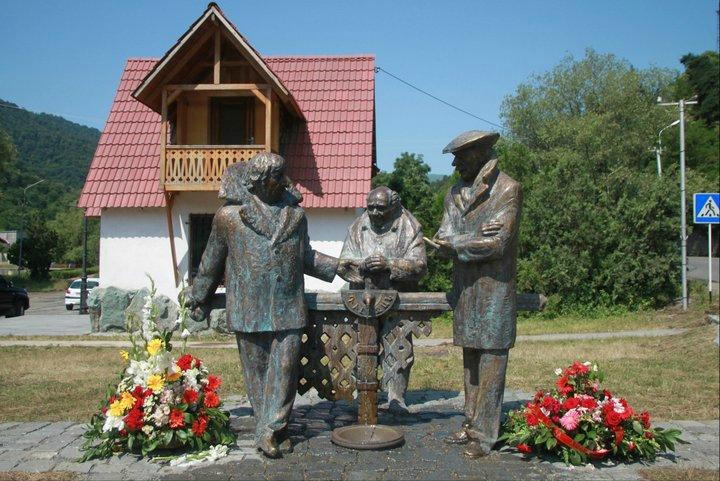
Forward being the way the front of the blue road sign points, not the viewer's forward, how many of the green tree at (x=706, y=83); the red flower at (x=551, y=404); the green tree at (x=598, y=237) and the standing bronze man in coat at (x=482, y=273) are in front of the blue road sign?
2

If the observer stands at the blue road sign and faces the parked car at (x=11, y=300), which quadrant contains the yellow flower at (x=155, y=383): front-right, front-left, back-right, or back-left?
front-left

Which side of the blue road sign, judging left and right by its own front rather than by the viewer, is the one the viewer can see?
front

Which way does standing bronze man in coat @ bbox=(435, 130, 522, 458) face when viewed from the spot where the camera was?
facing the viewer and to the left of the viewer

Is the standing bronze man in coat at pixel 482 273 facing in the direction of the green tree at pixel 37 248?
no

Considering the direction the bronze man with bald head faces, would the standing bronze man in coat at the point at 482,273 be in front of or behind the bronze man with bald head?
in front

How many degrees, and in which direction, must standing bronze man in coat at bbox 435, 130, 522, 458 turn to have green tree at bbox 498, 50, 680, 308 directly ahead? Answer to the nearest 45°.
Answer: approximately 135° to its right

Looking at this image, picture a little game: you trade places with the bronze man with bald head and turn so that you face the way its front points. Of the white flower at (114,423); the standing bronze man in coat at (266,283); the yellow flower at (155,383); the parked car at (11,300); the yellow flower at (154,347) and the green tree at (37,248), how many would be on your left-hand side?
0

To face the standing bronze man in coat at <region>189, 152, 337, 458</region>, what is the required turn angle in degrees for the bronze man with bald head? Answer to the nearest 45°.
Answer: approximately 45° to its right

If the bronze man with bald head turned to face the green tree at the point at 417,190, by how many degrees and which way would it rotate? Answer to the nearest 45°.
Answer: approximately 180°

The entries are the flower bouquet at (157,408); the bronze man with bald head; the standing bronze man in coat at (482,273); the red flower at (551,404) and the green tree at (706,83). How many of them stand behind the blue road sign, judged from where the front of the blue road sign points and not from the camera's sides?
1

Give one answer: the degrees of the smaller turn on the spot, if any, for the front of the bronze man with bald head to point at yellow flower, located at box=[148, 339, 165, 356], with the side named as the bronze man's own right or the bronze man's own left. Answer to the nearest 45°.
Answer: approximately 45° to the bronze man's own right

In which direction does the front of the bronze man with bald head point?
toward the camera

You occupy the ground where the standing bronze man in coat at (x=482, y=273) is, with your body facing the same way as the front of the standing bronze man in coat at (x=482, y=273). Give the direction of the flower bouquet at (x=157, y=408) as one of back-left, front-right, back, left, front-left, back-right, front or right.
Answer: front-right

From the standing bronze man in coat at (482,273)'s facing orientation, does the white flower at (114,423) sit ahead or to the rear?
ahead

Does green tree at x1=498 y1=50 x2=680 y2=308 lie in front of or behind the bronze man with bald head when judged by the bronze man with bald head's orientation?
behind

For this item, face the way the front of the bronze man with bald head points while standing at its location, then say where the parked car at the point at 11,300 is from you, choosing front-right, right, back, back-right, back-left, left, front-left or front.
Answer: back-right

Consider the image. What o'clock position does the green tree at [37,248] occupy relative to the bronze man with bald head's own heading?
The green tree is roughly at 5 o'clock from the bronze man with bald head.

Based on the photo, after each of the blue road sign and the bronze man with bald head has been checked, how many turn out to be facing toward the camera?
2

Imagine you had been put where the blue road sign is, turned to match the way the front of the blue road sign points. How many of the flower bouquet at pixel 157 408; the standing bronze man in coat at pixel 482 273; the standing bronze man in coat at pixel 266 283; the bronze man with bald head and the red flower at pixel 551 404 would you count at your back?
0
